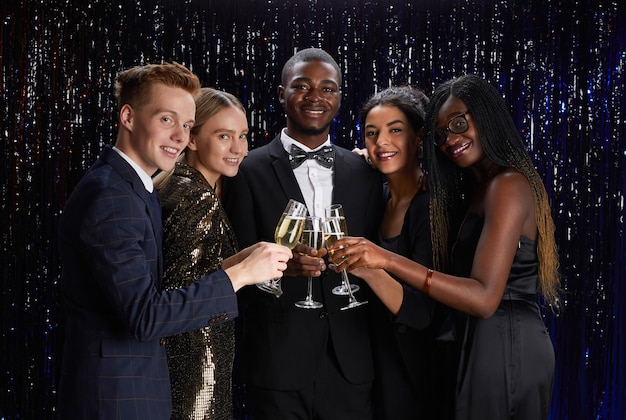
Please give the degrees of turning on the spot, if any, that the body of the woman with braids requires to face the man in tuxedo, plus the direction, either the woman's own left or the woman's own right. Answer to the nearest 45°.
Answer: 0° — they already face them

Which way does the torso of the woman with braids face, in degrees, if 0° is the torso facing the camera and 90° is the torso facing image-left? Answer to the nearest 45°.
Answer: approximately 90°
